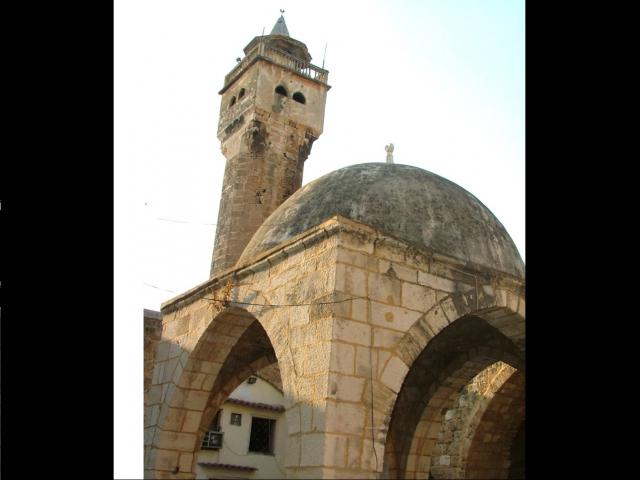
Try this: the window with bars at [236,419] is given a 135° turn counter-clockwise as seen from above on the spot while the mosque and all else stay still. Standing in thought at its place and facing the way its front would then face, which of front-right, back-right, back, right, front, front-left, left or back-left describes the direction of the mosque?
back-right

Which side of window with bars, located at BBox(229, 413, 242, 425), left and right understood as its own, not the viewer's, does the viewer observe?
front
